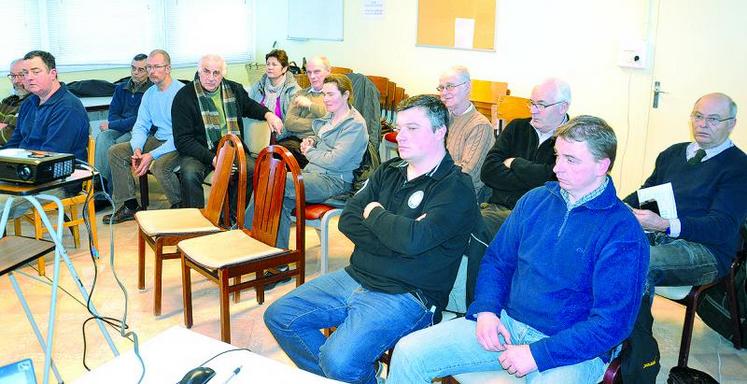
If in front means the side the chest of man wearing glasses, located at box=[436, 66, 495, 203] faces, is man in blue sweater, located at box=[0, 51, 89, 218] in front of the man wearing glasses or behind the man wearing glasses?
in front

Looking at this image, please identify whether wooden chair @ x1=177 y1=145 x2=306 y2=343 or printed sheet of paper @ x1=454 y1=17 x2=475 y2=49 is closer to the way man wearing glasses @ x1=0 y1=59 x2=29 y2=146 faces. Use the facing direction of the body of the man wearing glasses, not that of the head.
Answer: the wooden chair

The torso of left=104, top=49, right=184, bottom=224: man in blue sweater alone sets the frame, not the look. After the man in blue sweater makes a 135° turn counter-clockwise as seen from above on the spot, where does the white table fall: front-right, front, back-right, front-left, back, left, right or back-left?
right

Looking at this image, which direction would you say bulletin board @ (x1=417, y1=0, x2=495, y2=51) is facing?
toward the camera

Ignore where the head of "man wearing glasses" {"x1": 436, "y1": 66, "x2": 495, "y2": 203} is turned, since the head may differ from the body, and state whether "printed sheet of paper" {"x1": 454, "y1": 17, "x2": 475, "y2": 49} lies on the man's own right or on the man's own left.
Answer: on the man's own right

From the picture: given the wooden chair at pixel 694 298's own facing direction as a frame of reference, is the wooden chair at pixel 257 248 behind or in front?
in front

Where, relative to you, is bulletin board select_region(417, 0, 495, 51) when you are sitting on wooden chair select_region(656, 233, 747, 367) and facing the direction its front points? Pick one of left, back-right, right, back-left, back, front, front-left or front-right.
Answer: right

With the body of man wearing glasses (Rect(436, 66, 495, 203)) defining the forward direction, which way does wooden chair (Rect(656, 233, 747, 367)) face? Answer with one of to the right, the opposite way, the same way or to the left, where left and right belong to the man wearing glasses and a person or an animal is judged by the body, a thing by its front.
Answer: the same way

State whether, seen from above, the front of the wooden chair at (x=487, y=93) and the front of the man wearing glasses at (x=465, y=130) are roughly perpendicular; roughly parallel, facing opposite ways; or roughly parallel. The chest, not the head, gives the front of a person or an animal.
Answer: roughly parallel

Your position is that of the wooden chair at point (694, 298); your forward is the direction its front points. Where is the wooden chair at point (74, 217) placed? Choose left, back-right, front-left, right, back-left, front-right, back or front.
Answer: front-right

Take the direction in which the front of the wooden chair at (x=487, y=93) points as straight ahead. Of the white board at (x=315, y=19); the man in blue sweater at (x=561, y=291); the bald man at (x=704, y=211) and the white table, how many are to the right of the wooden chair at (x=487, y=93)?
1

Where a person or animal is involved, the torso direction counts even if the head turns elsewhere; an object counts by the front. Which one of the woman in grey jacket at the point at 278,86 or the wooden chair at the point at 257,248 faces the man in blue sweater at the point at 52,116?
the woman in grey jacket

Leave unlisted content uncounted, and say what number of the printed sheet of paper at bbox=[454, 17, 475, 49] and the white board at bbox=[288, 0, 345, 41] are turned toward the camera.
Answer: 2

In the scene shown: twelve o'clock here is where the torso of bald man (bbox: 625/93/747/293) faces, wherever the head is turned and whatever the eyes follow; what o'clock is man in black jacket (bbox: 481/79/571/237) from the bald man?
The man in black jacket is roughly at 2 o'clock from the bald man.

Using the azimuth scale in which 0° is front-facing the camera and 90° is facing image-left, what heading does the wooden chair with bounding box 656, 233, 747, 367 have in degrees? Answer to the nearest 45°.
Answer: approximately 45°

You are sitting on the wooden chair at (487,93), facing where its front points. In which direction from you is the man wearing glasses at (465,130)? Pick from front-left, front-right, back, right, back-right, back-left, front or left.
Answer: front-left

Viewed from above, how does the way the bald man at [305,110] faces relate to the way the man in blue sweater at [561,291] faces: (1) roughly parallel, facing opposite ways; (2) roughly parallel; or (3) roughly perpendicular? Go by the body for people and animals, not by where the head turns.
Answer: roughly parallel

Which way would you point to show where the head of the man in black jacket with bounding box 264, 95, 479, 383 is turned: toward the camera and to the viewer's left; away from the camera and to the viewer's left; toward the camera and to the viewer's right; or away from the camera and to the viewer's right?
toward the camera and to the viewer's left

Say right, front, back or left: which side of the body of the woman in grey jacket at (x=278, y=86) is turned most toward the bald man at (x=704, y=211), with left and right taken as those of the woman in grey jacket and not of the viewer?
left
